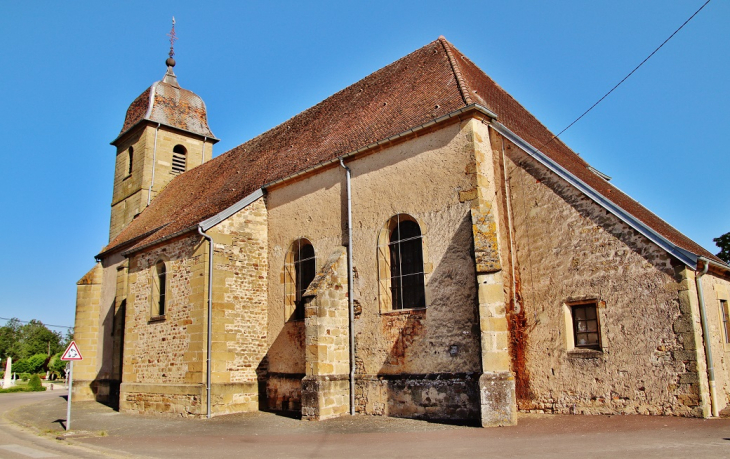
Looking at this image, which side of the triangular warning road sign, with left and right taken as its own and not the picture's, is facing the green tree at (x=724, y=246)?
left

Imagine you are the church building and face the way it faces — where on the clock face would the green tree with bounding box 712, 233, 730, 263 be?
The green tree is roughly at 3 o'clock from the church building.

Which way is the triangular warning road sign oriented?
toward the camera

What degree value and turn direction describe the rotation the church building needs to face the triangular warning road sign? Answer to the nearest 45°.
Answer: approximately 45° to its left

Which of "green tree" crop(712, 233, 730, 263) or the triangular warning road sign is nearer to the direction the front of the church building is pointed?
the triangular warning road sign

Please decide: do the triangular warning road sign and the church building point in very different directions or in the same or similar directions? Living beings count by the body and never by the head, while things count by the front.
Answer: very different directions

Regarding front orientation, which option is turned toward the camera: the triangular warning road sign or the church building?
the triangular warning road sign

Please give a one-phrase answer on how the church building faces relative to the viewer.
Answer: facing away from the viewer and to the left of the viewer

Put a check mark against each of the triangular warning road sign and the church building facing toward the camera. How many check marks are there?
1
